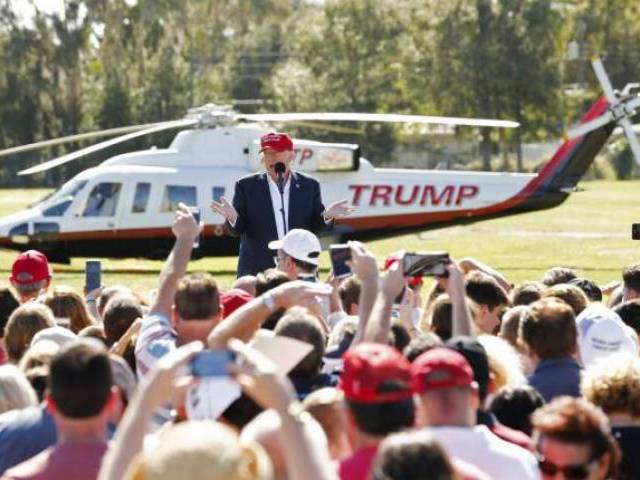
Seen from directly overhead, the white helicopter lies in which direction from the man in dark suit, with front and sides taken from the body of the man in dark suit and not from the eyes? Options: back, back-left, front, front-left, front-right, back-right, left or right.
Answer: back

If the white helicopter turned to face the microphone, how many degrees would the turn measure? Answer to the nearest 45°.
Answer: approximately 90° to its left

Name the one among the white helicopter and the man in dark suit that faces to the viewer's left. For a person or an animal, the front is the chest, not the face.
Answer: the white helicopter

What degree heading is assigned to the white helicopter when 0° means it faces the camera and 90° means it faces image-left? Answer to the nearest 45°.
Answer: approximately 90°

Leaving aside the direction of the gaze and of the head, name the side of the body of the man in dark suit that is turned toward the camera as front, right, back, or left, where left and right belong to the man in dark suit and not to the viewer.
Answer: front

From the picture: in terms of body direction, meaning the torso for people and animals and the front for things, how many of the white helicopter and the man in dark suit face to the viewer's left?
1

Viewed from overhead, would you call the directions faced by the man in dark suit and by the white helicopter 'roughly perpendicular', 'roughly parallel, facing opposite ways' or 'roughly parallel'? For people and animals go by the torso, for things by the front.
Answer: roughly perpendicular

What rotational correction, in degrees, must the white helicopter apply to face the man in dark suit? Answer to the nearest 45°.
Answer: approximately 90° to its left
